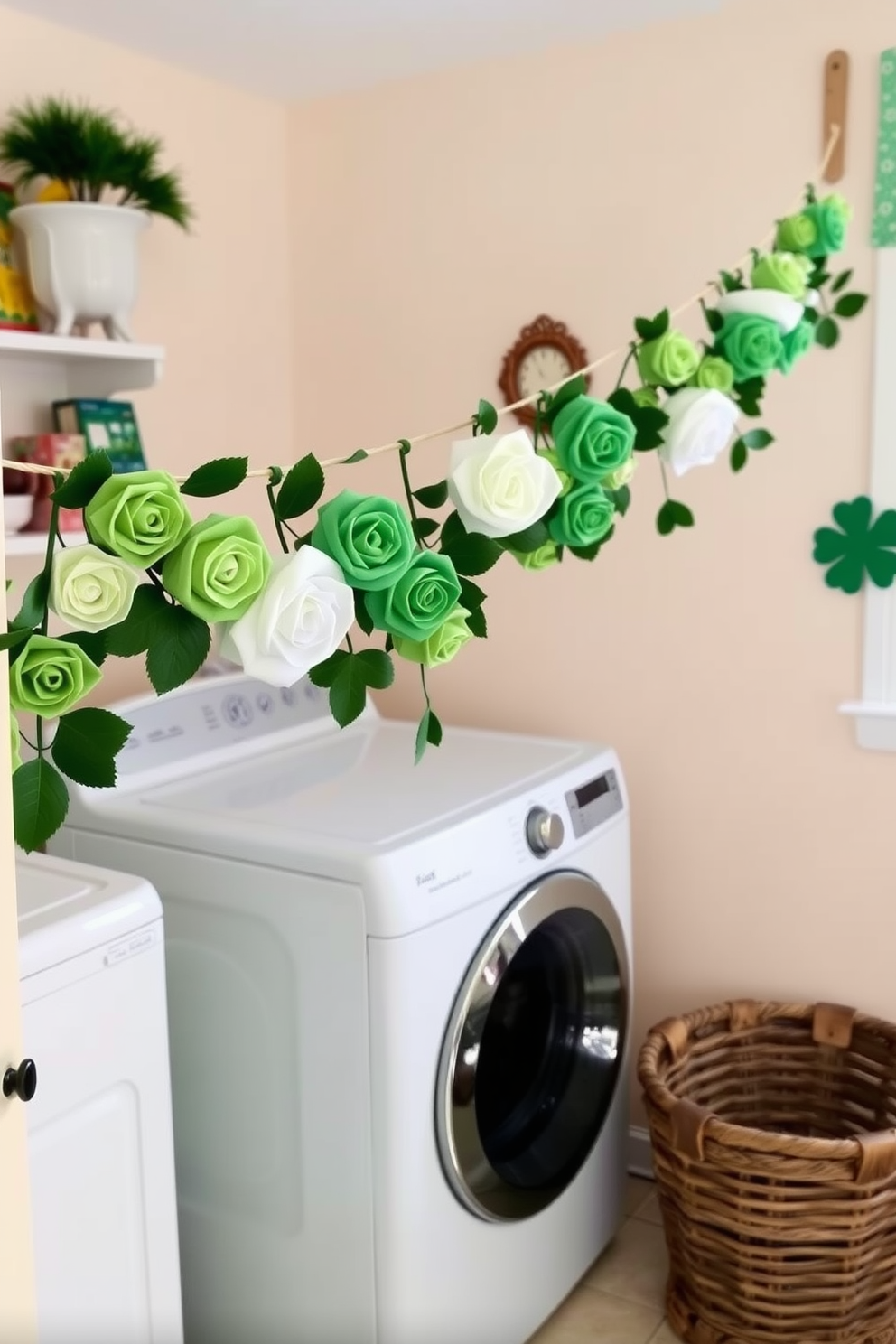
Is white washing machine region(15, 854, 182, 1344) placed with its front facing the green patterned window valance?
no

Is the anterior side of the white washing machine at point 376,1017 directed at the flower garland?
no

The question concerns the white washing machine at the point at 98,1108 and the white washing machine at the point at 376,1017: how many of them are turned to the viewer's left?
0

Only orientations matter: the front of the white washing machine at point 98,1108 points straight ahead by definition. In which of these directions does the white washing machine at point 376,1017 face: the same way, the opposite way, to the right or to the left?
the same way

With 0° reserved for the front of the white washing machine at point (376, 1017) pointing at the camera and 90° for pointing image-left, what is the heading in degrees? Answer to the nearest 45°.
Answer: approximately 315°

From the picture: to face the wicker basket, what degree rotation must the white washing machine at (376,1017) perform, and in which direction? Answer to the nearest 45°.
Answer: approximately 45° to its left

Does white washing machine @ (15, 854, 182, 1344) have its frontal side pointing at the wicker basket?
no
